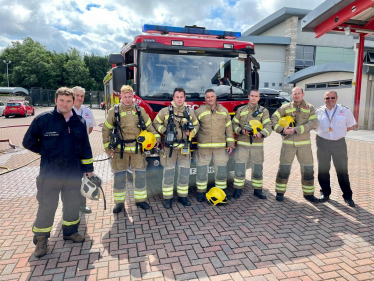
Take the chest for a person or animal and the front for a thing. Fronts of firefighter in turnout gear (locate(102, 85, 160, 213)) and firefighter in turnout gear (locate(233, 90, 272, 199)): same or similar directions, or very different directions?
same or similar directions

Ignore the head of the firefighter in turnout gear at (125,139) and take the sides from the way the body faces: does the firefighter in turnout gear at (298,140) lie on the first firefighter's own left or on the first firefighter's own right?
on the first firefighter's own left

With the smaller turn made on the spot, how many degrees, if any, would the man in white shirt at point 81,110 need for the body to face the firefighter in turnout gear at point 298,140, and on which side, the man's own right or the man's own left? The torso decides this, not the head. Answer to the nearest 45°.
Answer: approximately 90° to the man's own left

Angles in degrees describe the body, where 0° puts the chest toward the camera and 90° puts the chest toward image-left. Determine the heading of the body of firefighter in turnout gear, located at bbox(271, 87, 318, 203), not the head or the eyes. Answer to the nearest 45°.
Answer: approximately 0°

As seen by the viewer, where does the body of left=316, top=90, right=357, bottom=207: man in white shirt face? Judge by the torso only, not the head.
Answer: toward the camera

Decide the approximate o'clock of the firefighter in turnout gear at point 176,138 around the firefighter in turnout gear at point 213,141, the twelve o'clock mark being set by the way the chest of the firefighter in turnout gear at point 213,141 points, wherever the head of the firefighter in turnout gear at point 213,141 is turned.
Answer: the firefighter in turnout gear at point 176,138 is roughly at 2 o'clock from the firefighter in turnout gear at point 213,141.

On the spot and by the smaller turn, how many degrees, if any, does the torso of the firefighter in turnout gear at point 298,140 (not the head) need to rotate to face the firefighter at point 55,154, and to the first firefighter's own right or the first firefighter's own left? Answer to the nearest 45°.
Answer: approximately 45° to the first firefighter's own right

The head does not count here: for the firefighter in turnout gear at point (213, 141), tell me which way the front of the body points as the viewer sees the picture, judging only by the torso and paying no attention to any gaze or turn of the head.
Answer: toward the camera

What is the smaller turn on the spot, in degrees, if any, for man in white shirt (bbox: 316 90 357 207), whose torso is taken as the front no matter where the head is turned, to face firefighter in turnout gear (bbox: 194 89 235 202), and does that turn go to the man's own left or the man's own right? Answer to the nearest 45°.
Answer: approximately 45° to the man's own right

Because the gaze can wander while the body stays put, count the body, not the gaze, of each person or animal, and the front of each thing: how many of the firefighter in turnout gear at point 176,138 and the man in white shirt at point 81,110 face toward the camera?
2

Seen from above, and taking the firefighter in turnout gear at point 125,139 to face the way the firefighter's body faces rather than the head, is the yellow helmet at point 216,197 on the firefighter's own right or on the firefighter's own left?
on the firefighter's own left

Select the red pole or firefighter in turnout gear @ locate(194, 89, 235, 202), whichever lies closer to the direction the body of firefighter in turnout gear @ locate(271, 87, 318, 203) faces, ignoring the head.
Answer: the firefighter in turnout gear

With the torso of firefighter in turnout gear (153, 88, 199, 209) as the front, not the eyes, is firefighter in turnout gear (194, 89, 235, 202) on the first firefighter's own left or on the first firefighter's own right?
on the first firefighter's own left

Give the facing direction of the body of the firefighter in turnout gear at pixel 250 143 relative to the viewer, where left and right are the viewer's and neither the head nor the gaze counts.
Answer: facing the viewer

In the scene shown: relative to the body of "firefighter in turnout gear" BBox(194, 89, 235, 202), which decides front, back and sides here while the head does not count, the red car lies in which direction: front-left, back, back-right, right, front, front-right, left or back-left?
back-right

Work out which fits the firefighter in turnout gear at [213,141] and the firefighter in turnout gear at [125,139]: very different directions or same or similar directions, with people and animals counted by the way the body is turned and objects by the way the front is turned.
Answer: same or similar directions
